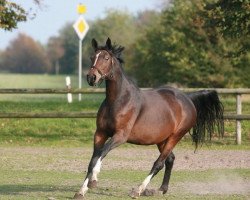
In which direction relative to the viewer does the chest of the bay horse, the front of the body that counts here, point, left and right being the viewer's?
facing the viewer and to the left of the viewer

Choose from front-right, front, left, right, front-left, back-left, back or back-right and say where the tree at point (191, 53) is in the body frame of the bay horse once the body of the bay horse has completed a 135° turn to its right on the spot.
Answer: front

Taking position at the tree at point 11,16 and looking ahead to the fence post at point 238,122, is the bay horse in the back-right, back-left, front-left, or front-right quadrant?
front-right

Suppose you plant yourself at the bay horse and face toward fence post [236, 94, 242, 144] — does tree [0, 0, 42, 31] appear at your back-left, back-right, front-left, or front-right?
front-left

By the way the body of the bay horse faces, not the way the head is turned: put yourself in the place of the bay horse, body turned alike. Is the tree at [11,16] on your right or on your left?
on your right

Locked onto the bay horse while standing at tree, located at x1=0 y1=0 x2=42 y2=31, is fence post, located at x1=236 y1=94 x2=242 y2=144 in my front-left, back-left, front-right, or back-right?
front-left

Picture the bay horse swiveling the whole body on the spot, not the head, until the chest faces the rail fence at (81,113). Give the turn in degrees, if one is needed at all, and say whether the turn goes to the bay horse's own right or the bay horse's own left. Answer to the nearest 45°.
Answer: approximately 135° to the bay horse's own right

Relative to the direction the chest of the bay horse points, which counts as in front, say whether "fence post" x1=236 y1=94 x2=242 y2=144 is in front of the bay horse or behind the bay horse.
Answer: behind
